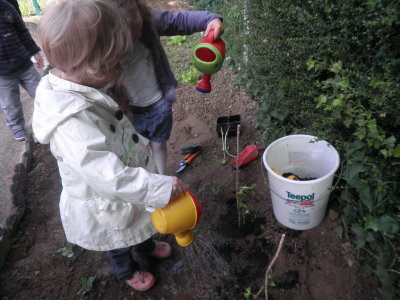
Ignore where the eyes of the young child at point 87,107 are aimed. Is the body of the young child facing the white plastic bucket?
yes

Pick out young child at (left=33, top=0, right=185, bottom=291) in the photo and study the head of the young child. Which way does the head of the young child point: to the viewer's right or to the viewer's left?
to the viewer's right

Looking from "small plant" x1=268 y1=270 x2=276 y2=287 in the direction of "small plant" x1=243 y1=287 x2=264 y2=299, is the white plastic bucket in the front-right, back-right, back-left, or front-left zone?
back-right

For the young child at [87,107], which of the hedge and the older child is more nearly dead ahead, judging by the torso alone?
the hedge

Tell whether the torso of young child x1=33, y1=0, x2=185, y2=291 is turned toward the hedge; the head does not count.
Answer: yes

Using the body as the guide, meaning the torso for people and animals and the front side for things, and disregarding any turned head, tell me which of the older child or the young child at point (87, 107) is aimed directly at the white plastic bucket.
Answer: the young child

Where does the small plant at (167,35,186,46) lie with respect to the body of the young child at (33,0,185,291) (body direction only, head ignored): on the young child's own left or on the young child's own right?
on the young child's own left

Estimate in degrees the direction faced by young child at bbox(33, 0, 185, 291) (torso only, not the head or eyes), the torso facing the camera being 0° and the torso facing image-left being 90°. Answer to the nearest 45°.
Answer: approximately 270°
